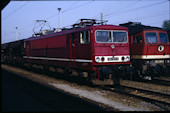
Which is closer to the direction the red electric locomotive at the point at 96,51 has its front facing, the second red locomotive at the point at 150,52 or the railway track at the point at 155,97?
the railway track

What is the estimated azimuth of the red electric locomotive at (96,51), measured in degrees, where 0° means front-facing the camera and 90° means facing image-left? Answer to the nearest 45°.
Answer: approximately 315°

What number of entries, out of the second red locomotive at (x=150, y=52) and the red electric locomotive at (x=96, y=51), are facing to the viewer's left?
0

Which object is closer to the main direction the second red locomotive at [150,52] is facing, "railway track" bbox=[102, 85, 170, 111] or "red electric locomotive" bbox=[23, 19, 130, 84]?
the railway track

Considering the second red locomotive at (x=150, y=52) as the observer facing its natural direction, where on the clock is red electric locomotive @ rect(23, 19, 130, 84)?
The red electric locomotive is roughly at 3 o'clock from the second red locomotive.

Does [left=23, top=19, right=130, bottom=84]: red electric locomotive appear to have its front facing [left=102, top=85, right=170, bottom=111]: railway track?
yes

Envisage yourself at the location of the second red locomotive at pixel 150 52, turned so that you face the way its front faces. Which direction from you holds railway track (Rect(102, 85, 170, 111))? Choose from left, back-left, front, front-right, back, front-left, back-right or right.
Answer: front-right

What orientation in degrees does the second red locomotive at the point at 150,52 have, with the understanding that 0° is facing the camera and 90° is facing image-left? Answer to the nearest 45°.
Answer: approximately 315°
